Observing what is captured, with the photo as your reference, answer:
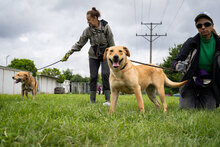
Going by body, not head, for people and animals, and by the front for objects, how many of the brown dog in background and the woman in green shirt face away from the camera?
0

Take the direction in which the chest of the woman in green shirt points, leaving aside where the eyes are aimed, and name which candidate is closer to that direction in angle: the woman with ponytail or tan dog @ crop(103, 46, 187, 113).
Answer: the tan dog

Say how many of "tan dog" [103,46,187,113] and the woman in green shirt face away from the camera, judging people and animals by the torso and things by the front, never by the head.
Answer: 0

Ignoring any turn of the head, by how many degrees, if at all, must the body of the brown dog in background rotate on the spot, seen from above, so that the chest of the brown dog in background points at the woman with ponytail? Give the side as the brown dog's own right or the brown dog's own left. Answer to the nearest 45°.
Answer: approximately 90° to the brown dog's own left

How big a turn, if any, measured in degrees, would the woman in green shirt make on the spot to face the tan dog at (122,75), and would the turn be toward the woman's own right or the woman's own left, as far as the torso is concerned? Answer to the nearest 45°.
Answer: approximately 45° to the woman's own right

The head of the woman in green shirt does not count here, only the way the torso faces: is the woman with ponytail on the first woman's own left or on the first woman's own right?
on the first woman's own right

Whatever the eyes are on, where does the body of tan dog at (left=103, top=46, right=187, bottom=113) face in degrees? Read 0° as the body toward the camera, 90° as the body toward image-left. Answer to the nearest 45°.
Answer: approximately 45°
